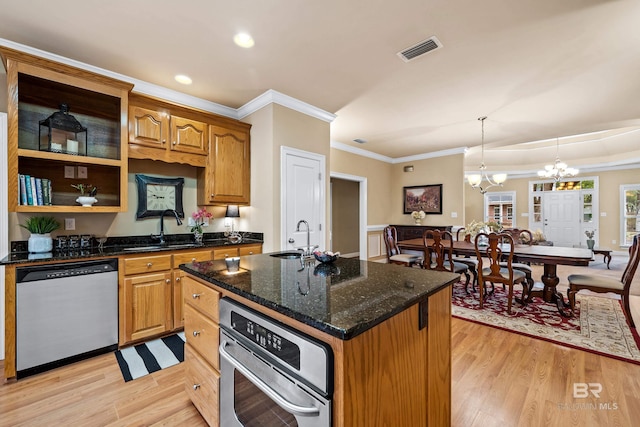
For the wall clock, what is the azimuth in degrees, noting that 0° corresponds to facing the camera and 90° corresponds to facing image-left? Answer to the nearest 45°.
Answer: approximately 0°

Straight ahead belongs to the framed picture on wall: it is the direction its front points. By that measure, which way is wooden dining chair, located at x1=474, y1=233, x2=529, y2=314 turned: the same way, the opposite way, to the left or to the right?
the opposite way

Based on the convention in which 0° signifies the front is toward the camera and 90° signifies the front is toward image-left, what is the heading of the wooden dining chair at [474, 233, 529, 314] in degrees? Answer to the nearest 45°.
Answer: approximately 225°

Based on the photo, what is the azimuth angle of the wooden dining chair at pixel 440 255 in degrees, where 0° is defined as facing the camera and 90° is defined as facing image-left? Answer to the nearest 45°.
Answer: approximately 225°

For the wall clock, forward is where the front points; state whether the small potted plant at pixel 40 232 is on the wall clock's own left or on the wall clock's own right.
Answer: on the wall clock's own right
